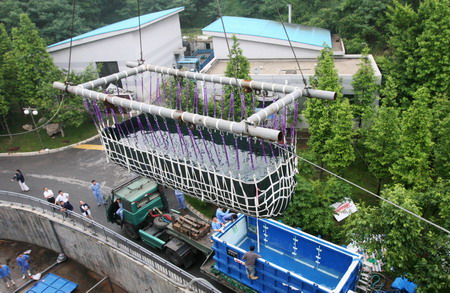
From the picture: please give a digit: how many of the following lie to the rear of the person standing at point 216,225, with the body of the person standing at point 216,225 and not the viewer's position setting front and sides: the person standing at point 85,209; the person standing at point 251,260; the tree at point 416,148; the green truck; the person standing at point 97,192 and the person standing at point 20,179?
4

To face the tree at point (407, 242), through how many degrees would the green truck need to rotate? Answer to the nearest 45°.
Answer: approximately 180°

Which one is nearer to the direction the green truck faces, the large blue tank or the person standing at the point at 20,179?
the person standing

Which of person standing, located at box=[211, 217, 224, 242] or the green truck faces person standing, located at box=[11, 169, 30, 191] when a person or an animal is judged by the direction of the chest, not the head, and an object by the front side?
the green truck

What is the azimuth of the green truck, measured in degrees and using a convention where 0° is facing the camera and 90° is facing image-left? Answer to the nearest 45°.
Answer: approximately 135°

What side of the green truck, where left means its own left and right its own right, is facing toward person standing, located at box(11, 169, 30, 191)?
front

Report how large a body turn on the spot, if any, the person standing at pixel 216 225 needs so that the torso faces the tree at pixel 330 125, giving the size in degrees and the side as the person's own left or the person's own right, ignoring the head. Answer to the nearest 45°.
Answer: approximately 90° to the person's own left

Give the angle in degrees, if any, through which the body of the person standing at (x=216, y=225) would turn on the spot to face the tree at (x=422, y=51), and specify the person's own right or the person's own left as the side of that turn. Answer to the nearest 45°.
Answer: approximately 90° to the person's own left

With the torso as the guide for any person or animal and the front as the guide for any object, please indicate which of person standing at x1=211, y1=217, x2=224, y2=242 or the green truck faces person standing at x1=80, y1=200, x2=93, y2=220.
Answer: the green truck

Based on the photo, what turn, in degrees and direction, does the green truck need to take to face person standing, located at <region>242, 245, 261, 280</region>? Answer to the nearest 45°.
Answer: approximately 180°

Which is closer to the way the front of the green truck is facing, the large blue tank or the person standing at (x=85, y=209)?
the person standing
